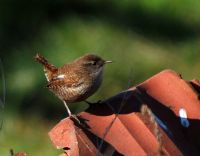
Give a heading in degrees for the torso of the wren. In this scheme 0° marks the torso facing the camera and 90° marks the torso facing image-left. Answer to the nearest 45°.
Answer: approximately 270°
